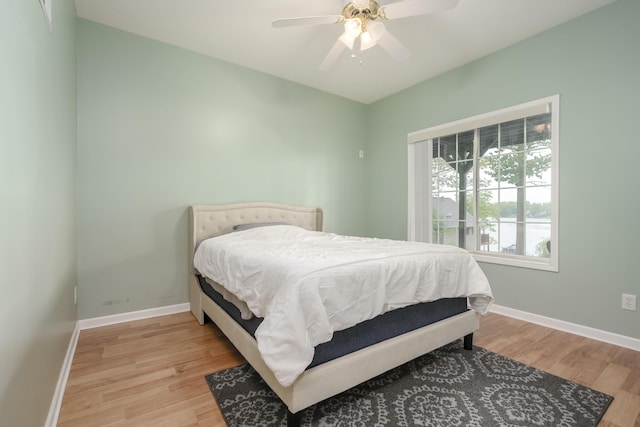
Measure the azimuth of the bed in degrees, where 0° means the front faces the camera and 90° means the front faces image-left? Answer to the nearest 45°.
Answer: approximately 315°

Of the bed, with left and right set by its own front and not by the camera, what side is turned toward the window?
left
